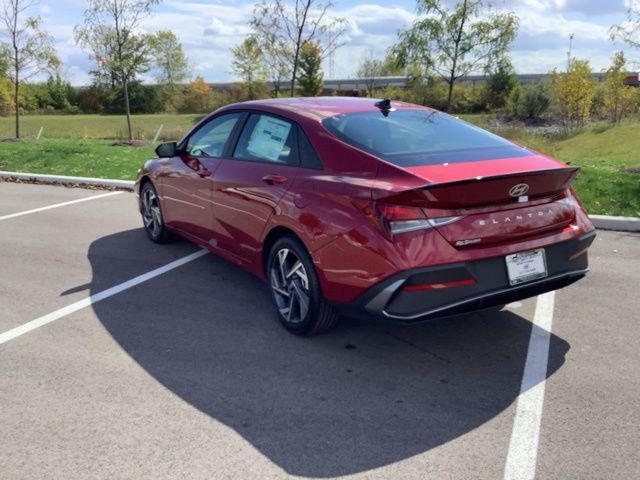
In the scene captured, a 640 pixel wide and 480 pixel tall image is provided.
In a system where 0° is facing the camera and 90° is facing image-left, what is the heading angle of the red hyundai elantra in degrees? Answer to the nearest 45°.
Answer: approximately 135°

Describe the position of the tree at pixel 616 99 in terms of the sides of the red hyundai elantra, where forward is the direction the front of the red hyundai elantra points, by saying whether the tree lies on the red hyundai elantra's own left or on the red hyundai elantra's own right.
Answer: on the red hyundai elantra's own right

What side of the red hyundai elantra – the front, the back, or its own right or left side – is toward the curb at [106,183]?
front

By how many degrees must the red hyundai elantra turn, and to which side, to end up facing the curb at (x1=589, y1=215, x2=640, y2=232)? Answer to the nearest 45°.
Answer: approximately 90° to its right

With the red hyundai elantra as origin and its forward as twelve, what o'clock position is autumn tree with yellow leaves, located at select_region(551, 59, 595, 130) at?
The autumn tree with yellow leaves is roughly at 2 o'clock from the red hyundai elantra.
